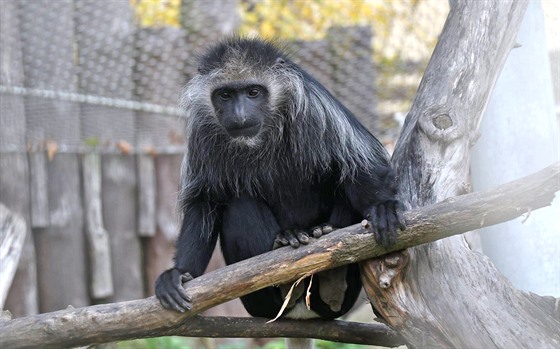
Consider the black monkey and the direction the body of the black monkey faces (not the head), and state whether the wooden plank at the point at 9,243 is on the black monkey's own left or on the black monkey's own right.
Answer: on the black monkey's own right

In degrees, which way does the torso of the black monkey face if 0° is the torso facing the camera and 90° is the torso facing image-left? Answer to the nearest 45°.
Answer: approximately 0°

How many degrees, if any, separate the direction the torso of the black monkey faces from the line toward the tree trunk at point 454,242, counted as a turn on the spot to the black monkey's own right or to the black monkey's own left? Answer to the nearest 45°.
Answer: approximately 45° to the black monkey's own left
